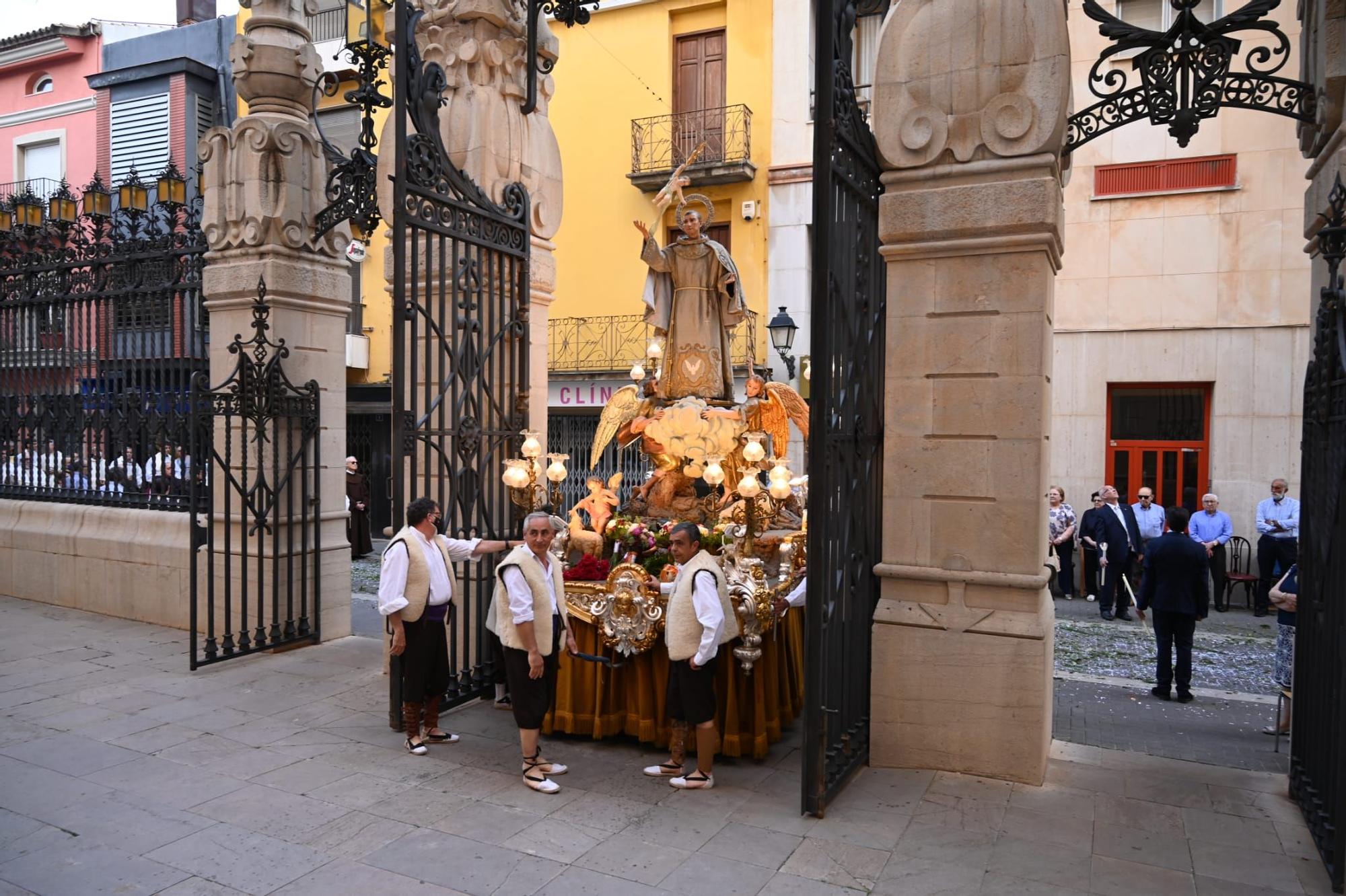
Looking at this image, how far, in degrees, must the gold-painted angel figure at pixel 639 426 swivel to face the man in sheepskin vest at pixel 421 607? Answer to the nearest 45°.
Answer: approximately 135° to its right

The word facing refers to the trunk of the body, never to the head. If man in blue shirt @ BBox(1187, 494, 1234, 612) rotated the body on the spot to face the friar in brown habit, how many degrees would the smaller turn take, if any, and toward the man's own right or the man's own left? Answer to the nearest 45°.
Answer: approximately 90° to the man's own right

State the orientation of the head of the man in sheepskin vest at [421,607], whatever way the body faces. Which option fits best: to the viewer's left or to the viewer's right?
to the viewer's right

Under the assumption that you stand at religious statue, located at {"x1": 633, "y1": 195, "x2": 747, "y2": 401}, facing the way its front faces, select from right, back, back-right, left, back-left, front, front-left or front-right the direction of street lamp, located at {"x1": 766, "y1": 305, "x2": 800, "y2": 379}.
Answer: back

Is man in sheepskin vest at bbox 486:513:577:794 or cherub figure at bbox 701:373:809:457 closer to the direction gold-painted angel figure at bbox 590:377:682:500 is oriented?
the cherub figure

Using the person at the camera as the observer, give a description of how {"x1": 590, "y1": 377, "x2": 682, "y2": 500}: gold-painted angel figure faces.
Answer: facing to the right of the viewer

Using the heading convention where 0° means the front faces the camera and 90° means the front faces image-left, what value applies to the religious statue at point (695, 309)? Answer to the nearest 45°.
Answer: approximately 0°

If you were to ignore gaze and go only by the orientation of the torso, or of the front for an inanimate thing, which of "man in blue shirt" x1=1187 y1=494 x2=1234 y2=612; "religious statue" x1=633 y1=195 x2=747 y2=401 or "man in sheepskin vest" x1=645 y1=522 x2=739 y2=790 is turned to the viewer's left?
the man in sheepskin vest

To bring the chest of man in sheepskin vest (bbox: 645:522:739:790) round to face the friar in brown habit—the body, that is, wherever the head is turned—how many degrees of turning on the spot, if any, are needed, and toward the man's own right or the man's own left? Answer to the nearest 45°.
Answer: approximately 45° to the man's own right
